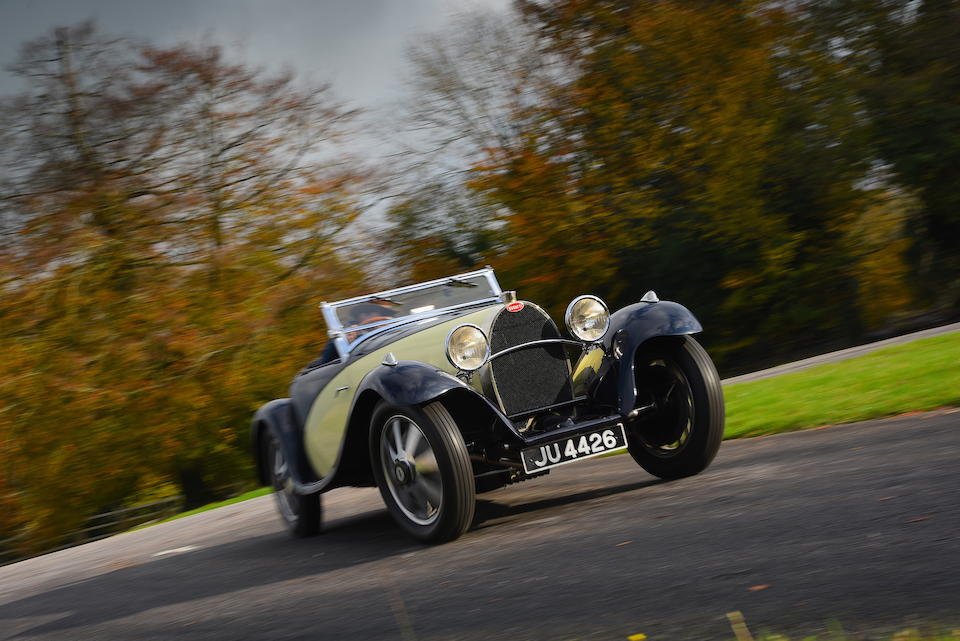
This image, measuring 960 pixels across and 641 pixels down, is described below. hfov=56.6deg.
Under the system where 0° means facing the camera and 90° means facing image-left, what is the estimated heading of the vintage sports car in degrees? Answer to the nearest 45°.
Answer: approximately 315°
